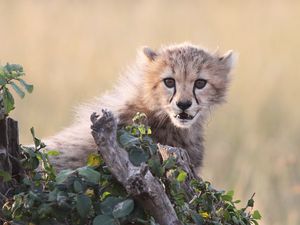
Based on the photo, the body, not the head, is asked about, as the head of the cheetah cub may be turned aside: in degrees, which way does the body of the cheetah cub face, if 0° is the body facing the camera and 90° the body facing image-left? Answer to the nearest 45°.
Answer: approximately 315°
